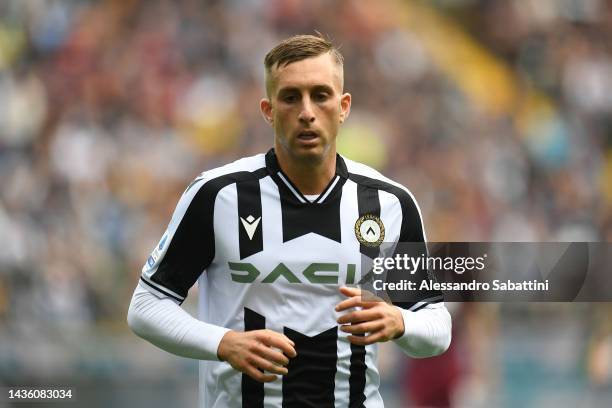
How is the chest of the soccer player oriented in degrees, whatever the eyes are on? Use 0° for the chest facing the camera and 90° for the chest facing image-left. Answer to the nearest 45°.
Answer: approximately 0°
